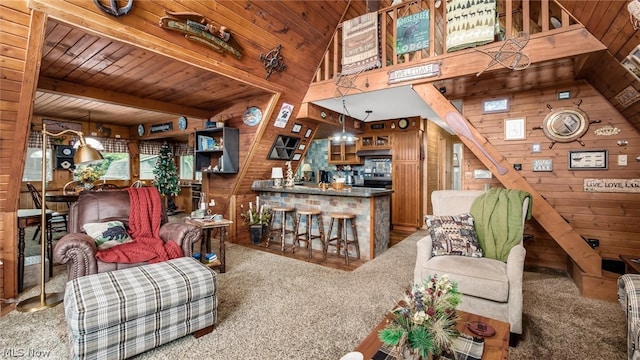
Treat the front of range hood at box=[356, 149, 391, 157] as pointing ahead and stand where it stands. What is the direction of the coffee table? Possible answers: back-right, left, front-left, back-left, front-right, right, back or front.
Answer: front

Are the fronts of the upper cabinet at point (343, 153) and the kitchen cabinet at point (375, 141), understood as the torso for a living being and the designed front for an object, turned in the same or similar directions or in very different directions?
same or similar directions

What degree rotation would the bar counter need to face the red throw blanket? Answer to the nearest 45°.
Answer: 0° — it already faces it

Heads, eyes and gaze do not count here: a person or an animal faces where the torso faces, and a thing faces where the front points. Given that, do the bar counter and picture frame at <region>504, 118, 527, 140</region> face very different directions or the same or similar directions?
same or similar directions

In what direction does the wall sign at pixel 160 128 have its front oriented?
toward the camera

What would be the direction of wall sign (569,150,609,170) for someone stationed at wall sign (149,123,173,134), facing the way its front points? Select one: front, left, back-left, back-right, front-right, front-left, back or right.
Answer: front-left

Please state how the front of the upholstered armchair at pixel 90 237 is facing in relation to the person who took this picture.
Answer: facing the viewer and to the right of the viewer

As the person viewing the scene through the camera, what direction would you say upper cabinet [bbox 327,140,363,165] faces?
facing the viewer

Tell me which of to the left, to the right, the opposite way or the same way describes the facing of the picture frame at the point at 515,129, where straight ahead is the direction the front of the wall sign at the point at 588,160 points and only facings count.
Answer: the same way
